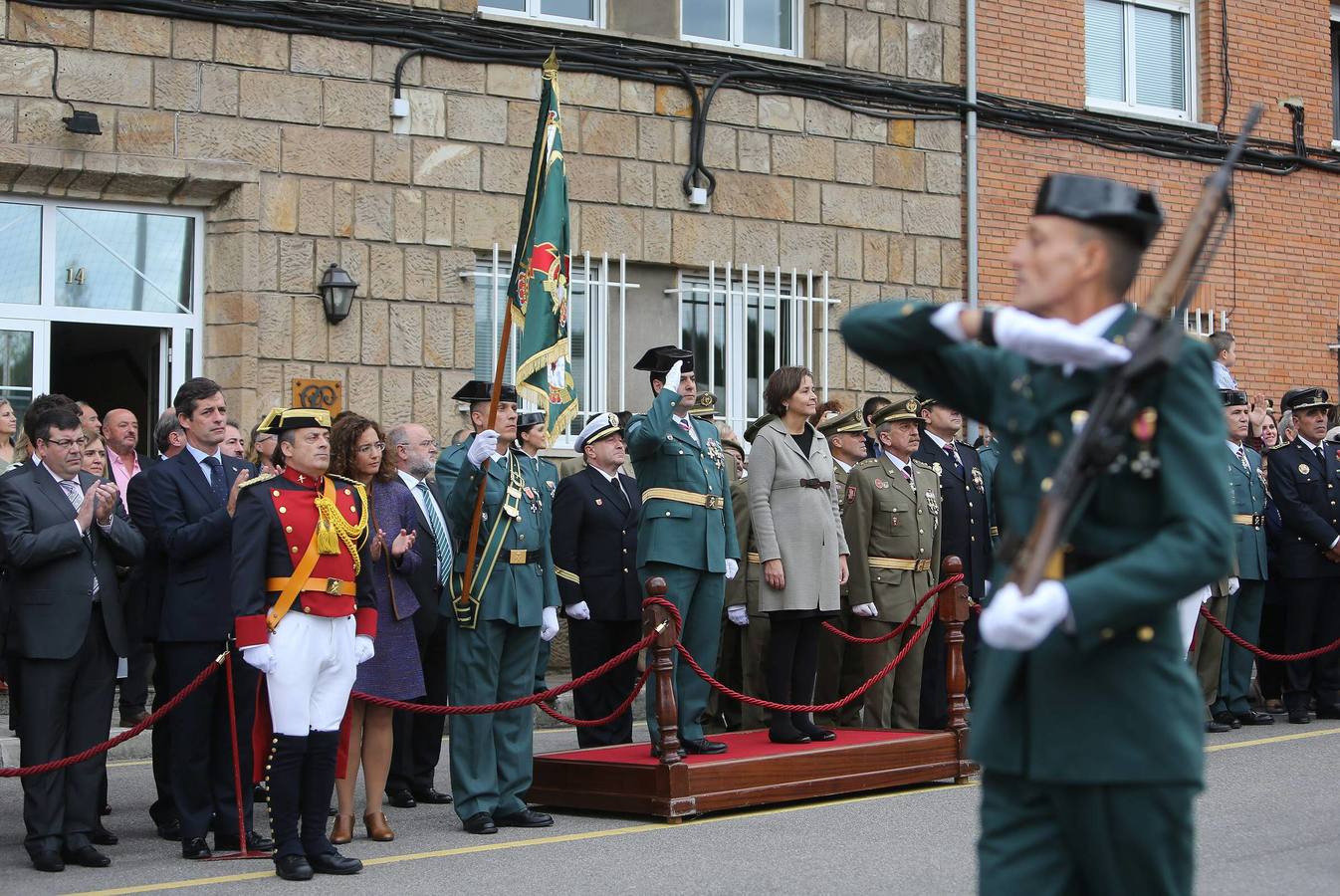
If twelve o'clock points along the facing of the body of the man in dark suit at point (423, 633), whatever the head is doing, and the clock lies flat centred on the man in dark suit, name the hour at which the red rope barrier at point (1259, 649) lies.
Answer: The red rope barrier is roughly at 10 o'clock from the man in dark suit.

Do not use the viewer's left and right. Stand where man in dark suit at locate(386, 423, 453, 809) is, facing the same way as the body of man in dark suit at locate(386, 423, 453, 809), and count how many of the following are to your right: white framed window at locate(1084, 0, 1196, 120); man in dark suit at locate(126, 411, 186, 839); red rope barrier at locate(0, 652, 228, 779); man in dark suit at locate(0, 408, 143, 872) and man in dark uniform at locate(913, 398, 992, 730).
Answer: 3

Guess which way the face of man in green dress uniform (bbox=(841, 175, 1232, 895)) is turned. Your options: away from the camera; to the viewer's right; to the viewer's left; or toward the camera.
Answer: to the viewer's left

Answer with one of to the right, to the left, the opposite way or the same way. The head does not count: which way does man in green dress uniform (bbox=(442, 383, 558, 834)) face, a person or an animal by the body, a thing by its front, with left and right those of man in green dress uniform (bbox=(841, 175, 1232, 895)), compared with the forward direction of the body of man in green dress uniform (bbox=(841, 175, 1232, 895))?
to the left

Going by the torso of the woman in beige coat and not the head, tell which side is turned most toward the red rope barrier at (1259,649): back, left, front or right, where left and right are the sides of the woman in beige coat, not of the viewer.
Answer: left

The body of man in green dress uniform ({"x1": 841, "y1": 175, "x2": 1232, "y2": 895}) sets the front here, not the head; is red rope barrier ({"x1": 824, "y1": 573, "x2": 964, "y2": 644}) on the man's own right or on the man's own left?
on the man's own right

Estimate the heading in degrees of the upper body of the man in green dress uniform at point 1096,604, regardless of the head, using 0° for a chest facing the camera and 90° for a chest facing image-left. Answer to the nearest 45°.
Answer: approximately 45°

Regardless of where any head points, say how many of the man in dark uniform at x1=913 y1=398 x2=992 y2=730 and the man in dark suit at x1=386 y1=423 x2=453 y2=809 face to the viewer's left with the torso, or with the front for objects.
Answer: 0

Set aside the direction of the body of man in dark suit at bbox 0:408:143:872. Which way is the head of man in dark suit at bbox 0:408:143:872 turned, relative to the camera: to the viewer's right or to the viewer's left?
to the viewer's right
